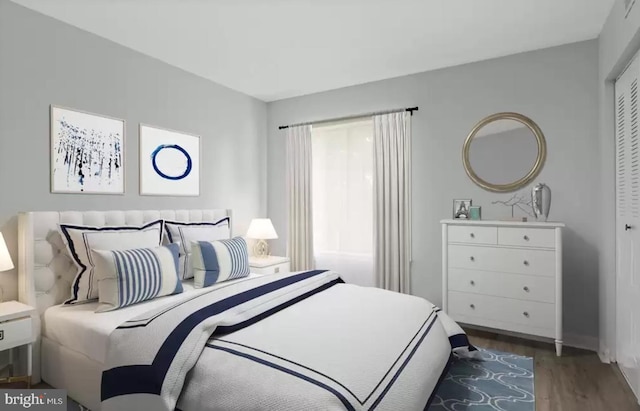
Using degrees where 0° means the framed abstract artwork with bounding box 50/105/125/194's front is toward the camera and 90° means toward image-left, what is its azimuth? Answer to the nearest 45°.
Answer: approximately 315°

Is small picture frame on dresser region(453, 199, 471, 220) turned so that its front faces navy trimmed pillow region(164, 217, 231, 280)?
no

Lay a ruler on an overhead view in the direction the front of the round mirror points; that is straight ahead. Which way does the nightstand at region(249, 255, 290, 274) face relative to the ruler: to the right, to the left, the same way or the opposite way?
to the left

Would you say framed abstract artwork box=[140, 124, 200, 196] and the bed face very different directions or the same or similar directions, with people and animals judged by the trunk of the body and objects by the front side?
same or similar directions

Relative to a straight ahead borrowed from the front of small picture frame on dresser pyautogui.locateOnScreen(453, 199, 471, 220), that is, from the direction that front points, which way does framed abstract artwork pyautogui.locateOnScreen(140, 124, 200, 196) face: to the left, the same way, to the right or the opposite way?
to the left

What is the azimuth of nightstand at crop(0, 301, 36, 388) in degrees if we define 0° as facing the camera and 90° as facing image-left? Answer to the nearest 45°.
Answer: approximately 315°

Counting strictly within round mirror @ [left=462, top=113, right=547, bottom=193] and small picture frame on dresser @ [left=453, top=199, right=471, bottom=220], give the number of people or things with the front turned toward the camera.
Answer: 2

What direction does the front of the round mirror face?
toward the camera

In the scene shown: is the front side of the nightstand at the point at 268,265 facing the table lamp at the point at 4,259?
no

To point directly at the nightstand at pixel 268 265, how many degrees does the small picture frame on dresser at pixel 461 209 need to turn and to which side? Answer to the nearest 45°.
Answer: approximately 90° to its right

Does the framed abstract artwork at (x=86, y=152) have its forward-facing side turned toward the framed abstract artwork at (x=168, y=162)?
no

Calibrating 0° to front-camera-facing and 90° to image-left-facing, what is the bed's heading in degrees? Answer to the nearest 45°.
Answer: approximately 315°

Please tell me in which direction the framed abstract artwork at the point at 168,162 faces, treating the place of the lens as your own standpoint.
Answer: facing the viewer and to the right of the viewer

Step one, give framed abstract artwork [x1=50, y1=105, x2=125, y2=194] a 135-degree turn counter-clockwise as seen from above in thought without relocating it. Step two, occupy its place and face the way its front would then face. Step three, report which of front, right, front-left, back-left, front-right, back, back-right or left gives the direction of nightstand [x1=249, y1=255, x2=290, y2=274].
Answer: right

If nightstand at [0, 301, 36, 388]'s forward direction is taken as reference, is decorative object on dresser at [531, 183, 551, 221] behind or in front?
in front

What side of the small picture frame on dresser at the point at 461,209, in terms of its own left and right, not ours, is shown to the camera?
front
